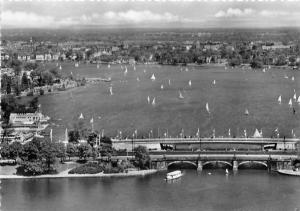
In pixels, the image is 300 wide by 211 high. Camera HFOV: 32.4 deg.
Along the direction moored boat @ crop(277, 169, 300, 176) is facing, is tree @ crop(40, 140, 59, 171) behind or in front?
in front

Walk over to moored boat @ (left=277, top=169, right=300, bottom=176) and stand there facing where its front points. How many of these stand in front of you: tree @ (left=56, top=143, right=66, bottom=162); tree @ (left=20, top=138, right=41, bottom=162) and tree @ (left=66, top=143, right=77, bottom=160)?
3

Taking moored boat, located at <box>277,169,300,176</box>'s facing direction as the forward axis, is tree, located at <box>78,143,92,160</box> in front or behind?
in front

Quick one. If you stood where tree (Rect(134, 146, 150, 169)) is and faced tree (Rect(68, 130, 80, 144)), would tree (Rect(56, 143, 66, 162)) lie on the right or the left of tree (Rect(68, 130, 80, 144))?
left

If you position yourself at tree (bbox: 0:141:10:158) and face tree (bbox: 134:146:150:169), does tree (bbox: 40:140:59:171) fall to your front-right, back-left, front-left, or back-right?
front-right

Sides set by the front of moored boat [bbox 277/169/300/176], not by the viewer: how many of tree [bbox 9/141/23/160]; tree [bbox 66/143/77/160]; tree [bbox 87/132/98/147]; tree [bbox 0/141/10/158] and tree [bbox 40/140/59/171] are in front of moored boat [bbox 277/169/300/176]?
5

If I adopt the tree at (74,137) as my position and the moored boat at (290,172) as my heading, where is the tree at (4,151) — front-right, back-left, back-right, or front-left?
back-right

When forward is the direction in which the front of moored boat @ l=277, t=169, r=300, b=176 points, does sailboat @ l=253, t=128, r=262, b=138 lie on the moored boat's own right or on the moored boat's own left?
on the moored boat's own right
